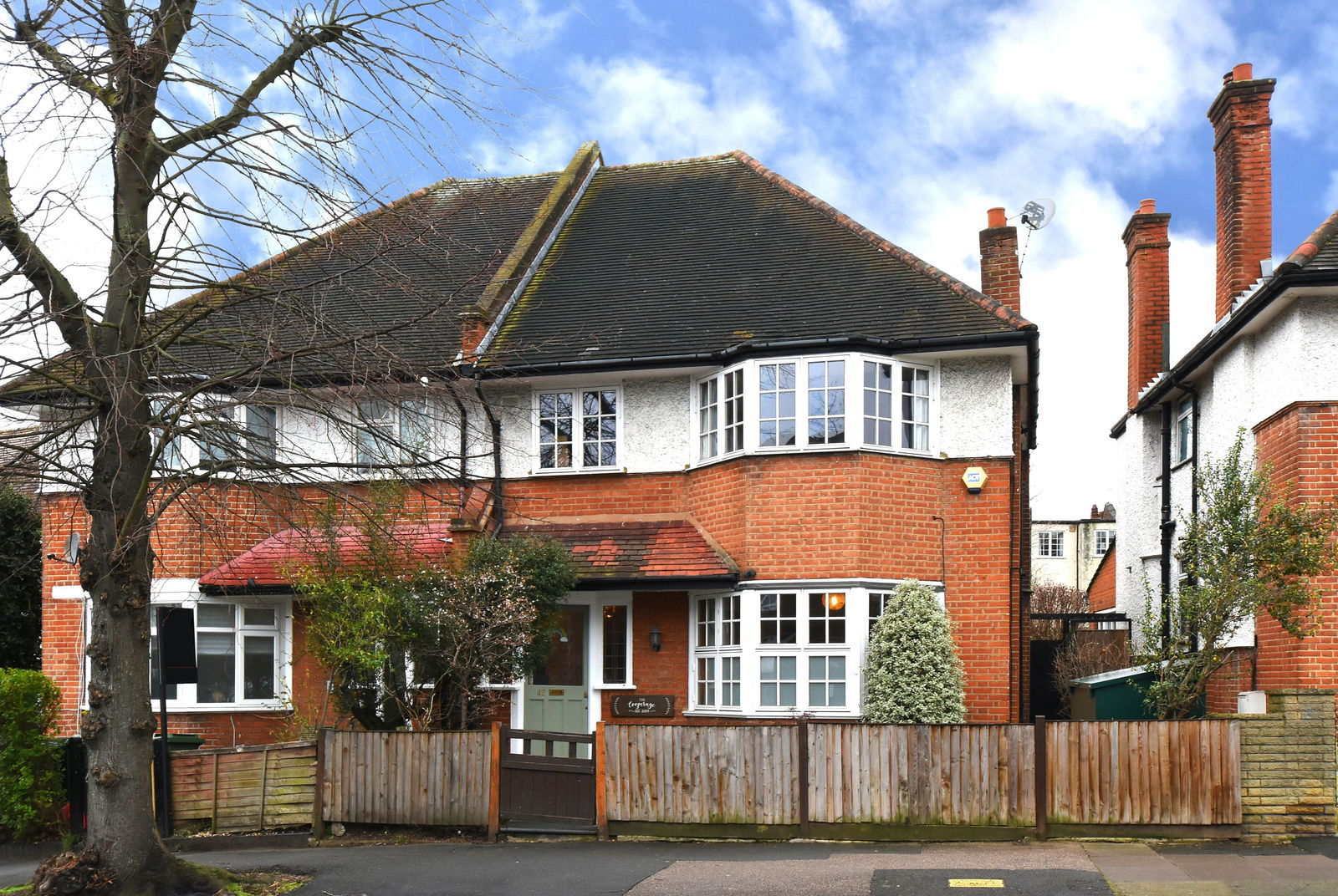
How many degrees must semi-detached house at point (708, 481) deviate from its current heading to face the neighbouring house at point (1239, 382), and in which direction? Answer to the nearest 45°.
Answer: approximately 90° to its left

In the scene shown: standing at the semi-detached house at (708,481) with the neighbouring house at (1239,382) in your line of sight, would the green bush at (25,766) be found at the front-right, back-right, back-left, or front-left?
back-right

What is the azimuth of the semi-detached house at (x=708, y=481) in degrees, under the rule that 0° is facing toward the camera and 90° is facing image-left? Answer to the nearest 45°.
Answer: approximately 0°

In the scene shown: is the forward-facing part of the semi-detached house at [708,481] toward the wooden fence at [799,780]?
yes
